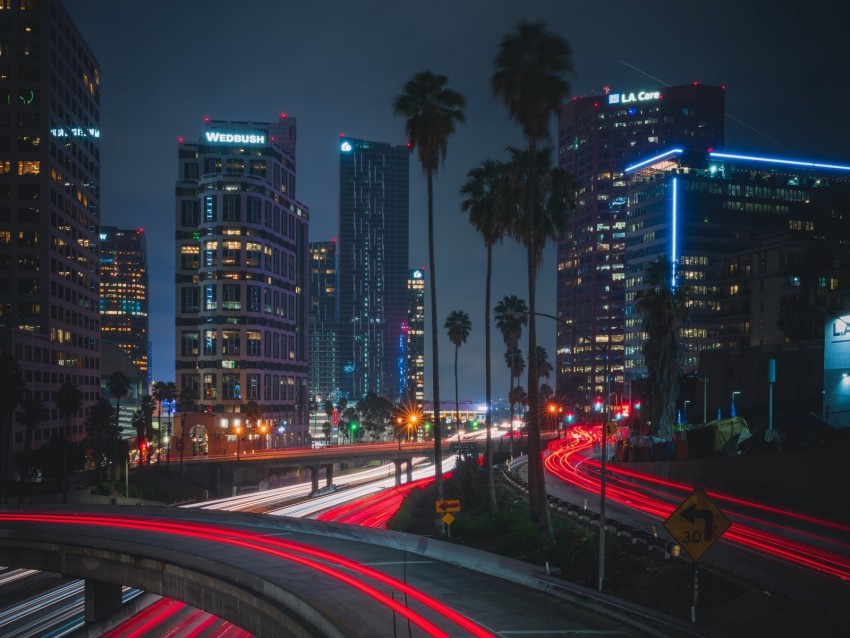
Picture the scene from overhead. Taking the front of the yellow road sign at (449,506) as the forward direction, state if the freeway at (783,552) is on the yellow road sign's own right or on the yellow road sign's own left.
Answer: on the yellow road sign's own left

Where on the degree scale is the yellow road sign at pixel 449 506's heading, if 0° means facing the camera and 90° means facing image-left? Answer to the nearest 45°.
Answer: approximately 0°

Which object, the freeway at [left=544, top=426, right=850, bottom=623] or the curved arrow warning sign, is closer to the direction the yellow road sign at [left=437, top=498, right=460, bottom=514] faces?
the curved arrow warning sign

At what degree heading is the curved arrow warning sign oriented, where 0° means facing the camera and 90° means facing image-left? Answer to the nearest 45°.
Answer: approximately 0°

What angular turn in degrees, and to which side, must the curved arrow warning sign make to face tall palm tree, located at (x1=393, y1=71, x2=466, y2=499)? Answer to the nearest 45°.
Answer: approximately 135° to its right

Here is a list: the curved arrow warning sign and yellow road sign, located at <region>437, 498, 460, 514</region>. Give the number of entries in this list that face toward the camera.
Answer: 2
